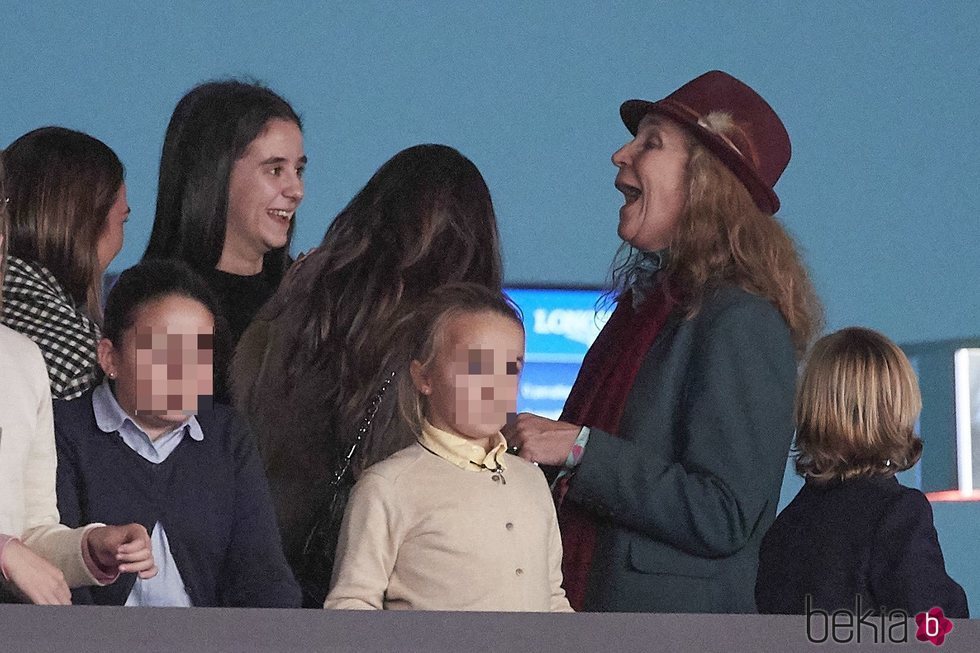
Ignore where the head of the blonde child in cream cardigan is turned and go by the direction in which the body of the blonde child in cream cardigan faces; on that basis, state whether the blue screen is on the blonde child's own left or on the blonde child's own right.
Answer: on the blonde child's own left

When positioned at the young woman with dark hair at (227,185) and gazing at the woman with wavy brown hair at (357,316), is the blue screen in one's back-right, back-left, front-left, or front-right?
back-left

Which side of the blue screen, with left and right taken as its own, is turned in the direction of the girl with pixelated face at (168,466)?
front

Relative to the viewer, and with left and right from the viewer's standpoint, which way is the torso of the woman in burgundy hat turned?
facing to the left of the viewer

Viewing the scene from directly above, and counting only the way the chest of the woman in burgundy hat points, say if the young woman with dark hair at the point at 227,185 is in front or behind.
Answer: in front

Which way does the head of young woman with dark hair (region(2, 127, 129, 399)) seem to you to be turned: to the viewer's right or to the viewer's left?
to the viewer's right

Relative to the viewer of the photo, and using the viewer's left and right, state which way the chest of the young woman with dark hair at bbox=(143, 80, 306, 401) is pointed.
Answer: facing the viewer and to the right of the viewer
